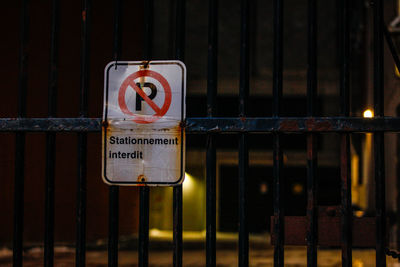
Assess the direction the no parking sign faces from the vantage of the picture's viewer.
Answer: facing the viewer
